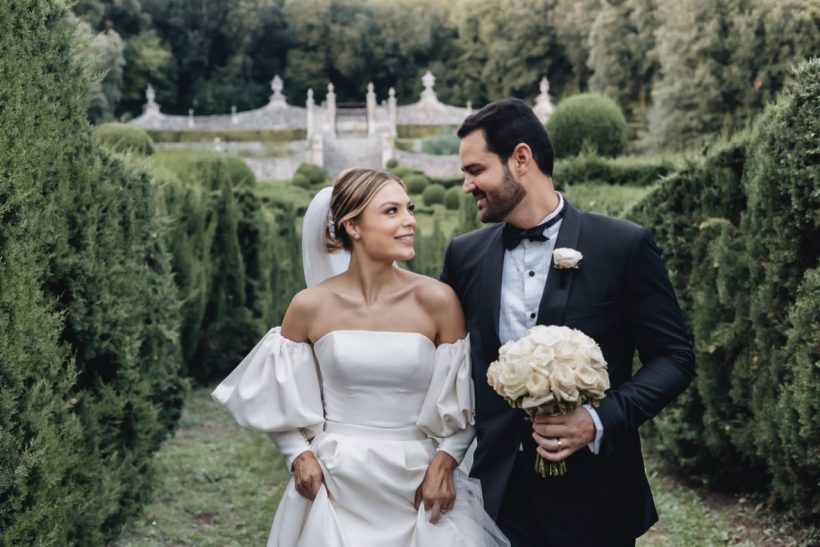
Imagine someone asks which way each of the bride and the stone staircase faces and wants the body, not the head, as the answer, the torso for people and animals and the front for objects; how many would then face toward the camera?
2

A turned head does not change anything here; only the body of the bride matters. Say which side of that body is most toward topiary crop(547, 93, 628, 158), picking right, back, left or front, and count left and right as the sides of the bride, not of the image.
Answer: back

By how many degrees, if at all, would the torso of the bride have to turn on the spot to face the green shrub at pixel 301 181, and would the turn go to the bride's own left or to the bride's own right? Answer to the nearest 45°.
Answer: approximately 180°

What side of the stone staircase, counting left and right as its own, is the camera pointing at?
front

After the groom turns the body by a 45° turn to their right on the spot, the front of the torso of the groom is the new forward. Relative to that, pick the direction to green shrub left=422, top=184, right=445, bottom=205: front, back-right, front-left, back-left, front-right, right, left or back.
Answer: right

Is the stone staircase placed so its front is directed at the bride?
yes

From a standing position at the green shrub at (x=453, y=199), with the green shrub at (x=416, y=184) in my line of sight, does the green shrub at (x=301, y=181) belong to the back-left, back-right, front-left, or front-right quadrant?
front-left

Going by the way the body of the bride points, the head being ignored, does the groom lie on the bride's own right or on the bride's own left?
on the bride's own left

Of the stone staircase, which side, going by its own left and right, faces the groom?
front

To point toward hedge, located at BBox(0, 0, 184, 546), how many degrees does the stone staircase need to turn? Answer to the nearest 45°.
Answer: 0° — it already faces it

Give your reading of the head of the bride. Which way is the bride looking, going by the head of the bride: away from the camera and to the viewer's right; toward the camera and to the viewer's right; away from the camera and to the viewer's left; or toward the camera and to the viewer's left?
toward the camera and to the viewer's right

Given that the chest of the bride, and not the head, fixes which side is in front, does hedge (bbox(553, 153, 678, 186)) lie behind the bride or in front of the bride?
behind

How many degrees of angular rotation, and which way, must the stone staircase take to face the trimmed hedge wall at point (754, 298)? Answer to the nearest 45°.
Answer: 0° — it already faces it

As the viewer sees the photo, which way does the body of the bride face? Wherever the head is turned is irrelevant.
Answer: toward the camera

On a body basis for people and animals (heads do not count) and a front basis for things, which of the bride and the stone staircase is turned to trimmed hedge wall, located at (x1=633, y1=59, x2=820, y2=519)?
the stone staircase

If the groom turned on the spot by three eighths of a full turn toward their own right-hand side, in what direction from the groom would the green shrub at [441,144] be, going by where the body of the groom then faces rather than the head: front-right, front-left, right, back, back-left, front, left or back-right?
front

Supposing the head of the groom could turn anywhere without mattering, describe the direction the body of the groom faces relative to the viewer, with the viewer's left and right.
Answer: facing the viewer and to the left of the viewer
